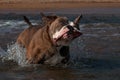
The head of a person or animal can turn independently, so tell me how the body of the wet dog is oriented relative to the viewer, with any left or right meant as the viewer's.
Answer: facing the viewer and to the right of the viewer
